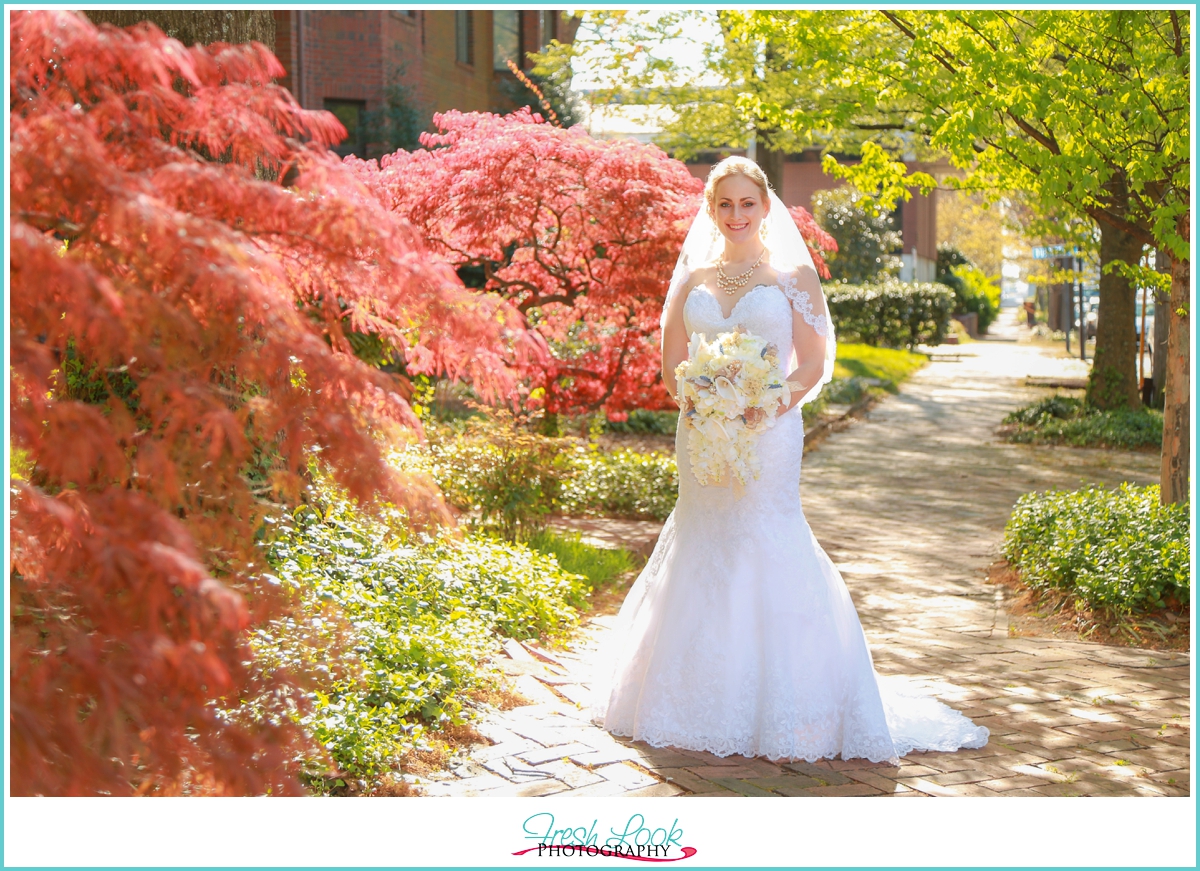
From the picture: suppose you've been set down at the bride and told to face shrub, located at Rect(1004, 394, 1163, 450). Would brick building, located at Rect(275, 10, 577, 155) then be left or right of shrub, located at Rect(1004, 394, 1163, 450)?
left

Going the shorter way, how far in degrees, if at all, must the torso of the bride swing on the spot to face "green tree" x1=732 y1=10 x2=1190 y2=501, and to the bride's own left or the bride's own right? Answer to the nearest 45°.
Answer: approximately 135° to the bride's own left

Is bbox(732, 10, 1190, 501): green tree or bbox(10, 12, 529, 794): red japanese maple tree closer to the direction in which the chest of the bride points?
the red japanese maple tree

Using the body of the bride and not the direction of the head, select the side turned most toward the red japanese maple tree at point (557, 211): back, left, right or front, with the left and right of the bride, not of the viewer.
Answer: back

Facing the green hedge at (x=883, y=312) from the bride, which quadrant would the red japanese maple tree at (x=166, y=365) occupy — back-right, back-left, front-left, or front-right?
back-left

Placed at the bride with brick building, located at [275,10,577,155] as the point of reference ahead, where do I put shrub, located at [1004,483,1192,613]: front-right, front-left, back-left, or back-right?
front-right

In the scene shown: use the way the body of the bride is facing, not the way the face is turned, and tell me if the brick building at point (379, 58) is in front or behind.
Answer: behind

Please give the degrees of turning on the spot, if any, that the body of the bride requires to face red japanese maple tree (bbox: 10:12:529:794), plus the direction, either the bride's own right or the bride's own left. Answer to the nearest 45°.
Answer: approximately 45° to the bride's own right

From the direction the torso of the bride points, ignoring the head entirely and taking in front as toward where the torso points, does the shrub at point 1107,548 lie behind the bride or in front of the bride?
behind

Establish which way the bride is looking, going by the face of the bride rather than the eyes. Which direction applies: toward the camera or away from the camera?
toward the camera

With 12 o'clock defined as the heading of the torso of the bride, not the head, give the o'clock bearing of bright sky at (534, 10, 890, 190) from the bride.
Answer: The bright sky is roughly at 6 o'clock from the bride.

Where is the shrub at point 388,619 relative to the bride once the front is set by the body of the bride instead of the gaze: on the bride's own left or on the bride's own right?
on the bride's own right

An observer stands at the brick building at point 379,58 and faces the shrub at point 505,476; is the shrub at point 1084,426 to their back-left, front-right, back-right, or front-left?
front-left

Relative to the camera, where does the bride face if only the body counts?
toward the camera
